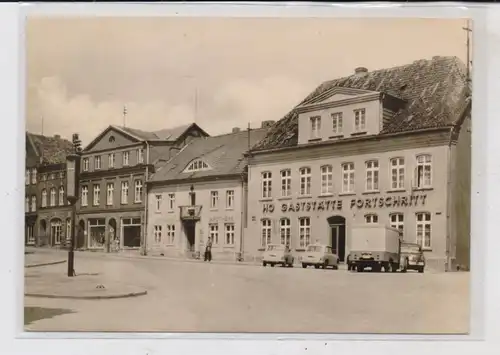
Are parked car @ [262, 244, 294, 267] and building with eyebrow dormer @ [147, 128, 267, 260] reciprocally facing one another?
no

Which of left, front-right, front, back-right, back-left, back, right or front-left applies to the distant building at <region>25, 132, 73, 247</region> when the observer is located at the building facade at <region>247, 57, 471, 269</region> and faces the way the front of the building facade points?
front-right

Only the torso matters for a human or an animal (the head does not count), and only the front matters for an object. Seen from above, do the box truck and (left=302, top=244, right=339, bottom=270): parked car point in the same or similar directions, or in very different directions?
same or similar directions

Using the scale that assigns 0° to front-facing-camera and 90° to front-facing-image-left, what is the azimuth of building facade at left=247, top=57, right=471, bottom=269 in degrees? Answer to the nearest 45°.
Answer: approximately 45°

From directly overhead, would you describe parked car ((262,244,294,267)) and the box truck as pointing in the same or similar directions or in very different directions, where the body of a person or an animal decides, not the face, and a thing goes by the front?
same or similar directions
